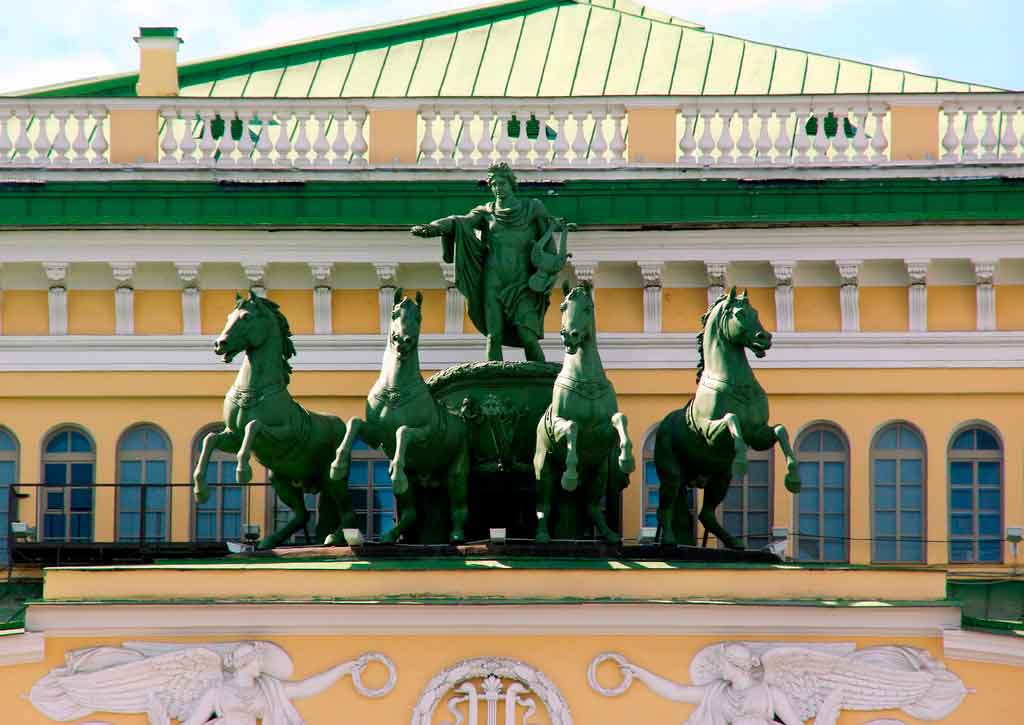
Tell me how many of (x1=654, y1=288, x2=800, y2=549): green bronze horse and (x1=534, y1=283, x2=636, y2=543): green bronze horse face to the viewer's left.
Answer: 0

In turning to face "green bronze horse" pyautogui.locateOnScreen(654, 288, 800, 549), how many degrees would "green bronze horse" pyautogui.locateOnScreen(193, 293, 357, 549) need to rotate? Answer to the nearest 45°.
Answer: approximately 135° to its left

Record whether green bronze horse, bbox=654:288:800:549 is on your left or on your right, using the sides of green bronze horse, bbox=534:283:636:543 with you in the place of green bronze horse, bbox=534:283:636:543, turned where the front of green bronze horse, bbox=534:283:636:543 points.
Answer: on your left

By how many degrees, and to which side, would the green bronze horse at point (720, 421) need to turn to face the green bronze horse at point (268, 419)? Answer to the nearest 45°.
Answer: approximately 135° to its right

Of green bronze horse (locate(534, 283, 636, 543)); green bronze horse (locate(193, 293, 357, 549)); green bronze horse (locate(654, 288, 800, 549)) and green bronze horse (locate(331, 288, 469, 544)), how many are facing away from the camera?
0

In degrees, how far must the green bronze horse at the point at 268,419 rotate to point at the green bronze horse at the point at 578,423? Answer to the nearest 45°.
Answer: approximately 135° to its left

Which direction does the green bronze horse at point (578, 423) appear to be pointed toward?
toward the camera

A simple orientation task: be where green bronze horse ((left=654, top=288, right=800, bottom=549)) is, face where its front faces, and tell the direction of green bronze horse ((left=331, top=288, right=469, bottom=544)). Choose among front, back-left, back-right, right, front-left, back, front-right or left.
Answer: back-right
